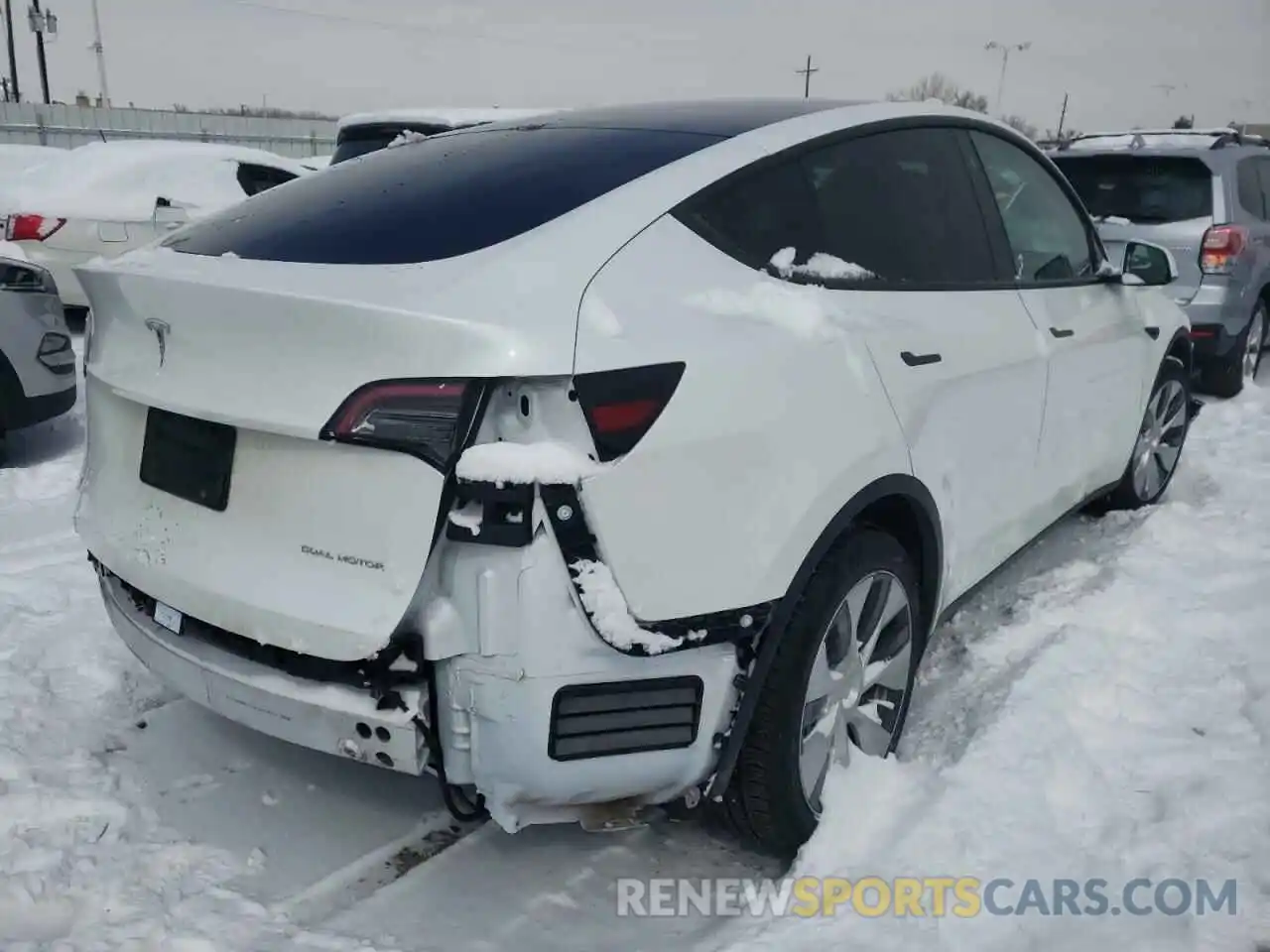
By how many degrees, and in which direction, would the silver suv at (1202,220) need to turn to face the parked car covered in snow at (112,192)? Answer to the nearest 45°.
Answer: approximately 135° to its left

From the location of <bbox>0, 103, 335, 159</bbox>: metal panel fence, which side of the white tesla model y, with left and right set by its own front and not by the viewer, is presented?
left

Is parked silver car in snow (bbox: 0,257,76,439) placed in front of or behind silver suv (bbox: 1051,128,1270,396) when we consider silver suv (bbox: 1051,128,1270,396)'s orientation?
behind

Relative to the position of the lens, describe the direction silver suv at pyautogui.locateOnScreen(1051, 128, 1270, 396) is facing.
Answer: facing away from the viewer and to the right of the viewer

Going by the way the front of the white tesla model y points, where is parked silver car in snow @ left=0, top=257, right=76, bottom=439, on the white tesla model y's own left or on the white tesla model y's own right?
on the white tesla model y's own left

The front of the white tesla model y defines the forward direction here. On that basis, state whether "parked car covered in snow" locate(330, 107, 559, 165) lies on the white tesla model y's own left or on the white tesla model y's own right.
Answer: on the white tesla model y's own left

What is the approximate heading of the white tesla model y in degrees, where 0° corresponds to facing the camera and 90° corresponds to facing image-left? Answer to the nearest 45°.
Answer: approximately 225°

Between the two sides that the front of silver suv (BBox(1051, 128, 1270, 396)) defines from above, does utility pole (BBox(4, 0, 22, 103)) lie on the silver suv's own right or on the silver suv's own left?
on the silver suv's own left

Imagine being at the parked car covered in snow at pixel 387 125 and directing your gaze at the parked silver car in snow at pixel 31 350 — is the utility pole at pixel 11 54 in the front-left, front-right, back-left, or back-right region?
back-right
